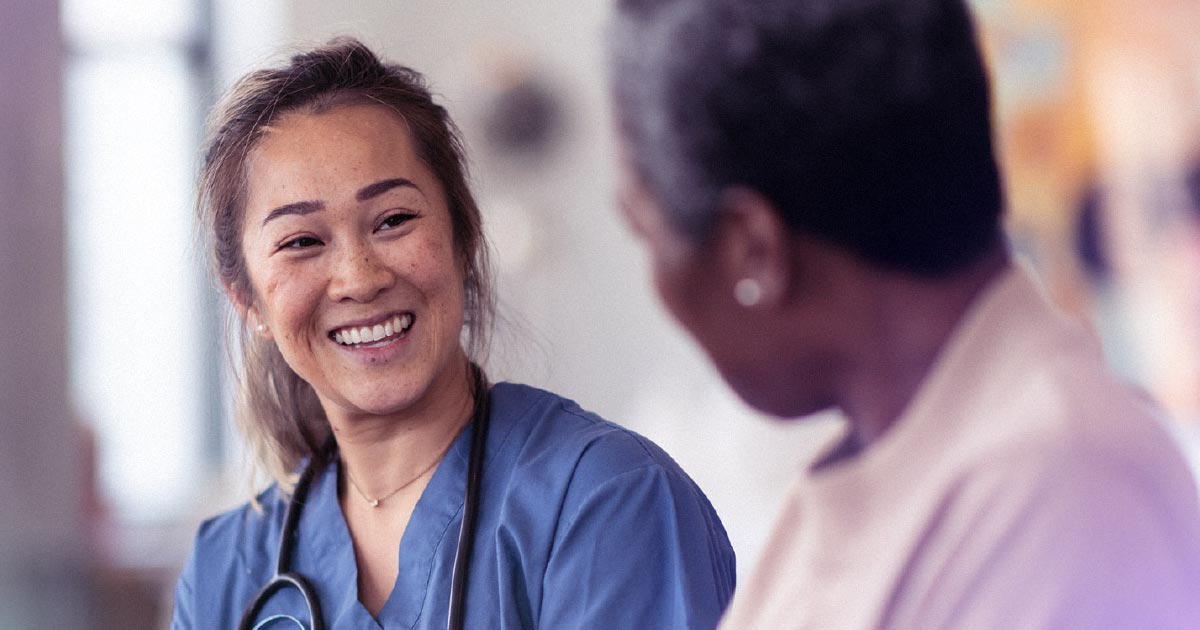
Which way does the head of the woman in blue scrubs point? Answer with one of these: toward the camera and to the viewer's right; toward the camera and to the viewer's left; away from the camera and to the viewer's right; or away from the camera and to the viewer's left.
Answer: toward the camera and to the viewer's right

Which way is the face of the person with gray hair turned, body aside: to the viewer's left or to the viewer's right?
to the viewer's left

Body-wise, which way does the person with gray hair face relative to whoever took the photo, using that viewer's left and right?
facing away from the viewer and to the left of the viewer
